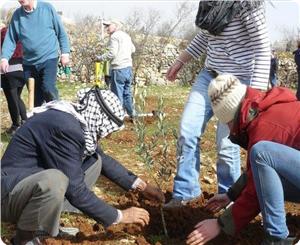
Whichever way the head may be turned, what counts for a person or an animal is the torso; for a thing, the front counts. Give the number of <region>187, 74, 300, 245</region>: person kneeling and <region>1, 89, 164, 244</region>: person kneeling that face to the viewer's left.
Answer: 1

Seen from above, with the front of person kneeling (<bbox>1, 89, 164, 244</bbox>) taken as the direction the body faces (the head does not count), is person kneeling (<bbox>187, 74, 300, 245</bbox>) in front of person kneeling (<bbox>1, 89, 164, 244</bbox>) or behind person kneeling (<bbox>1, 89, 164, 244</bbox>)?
in front

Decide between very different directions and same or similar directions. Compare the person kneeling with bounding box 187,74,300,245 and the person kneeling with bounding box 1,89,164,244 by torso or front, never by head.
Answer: very different directions

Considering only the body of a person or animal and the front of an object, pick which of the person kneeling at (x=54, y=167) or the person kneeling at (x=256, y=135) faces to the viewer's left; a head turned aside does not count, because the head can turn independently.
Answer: the person kneeling at (x=256, y=135)

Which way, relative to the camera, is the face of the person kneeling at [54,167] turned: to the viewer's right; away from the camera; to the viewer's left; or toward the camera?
to the viewer's right

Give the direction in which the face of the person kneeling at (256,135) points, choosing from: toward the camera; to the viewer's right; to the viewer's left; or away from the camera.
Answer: to the viewer's left

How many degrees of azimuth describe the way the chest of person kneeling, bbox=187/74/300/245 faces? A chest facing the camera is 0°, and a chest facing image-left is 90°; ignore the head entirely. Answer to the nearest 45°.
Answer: approximately 90°

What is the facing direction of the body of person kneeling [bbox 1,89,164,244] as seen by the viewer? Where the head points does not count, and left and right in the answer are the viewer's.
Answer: facing to the right of the viewer
